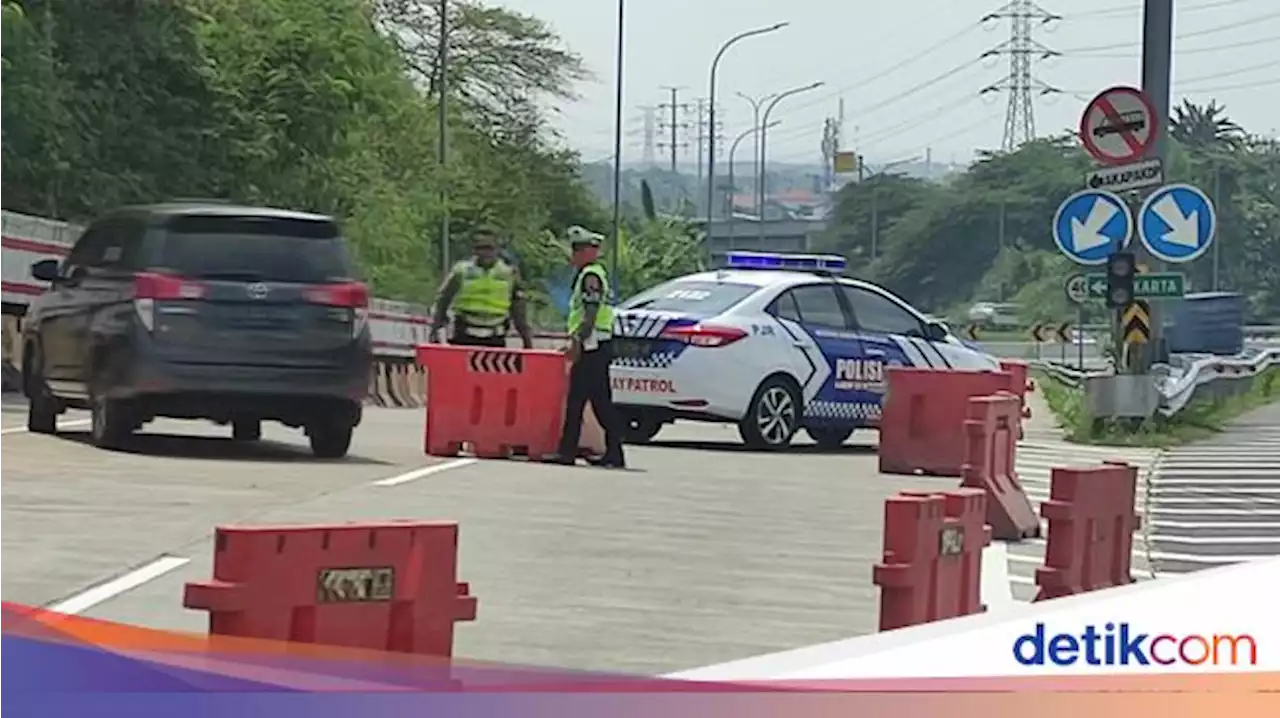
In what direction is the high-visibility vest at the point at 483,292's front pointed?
toward the camera

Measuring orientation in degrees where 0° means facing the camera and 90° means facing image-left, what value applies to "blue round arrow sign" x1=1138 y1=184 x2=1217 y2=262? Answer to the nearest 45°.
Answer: approximately 0°

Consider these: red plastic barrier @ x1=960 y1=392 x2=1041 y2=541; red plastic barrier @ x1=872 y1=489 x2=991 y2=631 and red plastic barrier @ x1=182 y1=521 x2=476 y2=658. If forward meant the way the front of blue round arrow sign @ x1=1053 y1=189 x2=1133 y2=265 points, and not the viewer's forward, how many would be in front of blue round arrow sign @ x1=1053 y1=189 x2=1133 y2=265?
3

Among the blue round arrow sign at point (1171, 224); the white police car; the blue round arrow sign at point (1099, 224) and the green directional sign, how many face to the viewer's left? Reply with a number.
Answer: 0

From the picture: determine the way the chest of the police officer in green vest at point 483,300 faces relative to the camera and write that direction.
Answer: toward the camera

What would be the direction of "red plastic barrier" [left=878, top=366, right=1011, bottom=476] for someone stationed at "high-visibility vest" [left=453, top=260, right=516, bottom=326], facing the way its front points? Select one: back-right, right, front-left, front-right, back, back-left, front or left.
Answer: left

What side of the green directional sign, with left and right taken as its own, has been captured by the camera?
front

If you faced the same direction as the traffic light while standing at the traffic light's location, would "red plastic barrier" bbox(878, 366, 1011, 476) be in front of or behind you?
in front

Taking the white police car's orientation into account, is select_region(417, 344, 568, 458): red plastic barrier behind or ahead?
behind

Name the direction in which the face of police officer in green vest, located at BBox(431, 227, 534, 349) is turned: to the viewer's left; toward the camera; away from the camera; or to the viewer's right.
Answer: toward the camera

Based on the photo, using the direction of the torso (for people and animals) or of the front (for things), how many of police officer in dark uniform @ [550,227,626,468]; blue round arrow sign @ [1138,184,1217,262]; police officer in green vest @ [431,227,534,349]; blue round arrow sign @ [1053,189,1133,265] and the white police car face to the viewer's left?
1

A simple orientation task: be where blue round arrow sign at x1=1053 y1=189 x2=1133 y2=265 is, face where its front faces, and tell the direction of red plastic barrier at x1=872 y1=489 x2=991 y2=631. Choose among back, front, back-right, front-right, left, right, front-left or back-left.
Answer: front

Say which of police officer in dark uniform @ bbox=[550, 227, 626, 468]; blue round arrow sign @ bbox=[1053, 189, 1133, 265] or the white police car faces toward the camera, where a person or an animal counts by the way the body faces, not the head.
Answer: the blue round arrow sign
